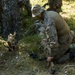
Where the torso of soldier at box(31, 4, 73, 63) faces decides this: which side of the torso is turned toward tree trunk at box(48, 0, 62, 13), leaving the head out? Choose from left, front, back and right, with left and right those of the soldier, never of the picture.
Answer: right

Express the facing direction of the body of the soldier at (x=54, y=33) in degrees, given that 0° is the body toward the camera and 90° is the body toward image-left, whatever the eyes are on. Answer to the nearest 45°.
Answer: approximately 90°

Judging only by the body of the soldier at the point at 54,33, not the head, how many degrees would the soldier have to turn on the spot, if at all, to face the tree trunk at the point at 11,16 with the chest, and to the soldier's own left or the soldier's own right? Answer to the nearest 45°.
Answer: approximately 45° to the soldier's own right
